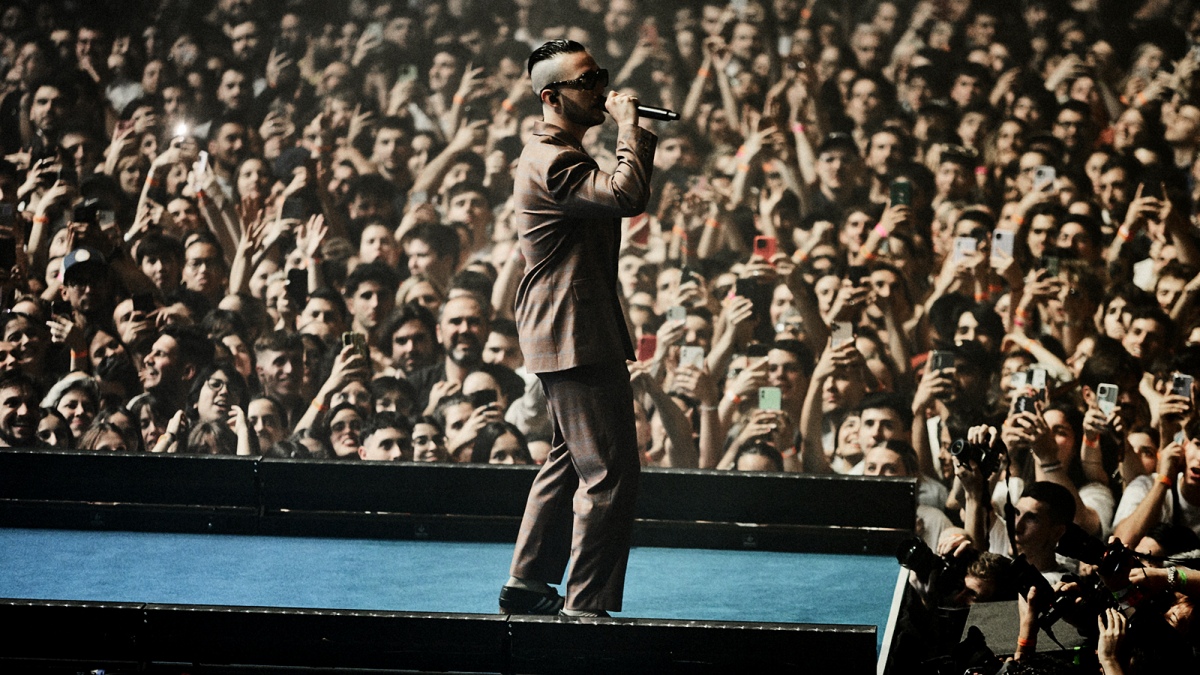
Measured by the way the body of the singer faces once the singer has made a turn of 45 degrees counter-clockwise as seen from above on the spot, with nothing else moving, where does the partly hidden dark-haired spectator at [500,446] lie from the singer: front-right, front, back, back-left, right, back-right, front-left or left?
front-left

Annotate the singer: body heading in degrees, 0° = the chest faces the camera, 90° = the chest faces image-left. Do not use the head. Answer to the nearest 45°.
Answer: approximately 270°
